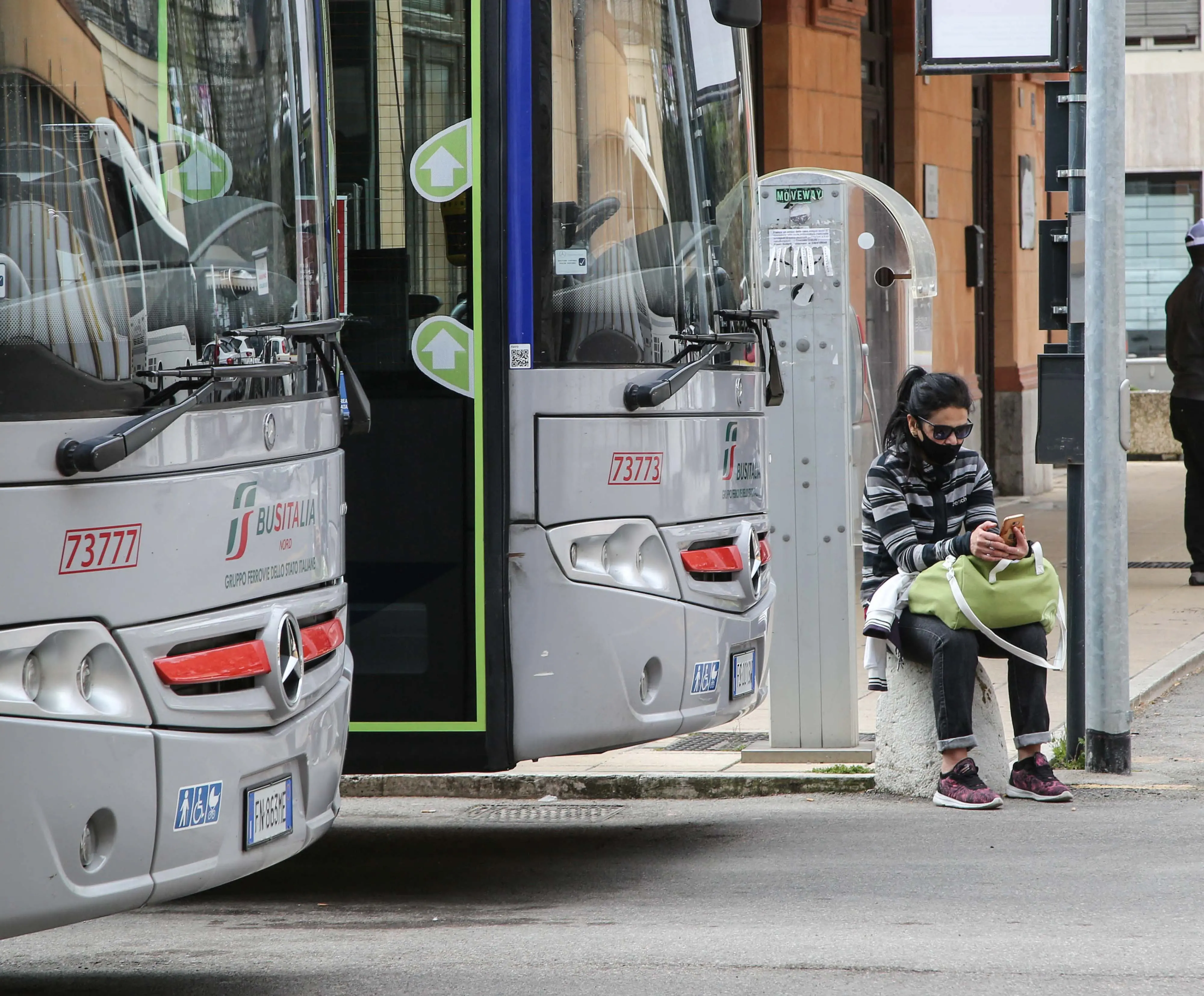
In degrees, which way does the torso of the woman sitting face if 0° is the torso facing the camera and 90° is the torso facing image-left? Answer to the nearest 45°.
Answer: approximately 315°

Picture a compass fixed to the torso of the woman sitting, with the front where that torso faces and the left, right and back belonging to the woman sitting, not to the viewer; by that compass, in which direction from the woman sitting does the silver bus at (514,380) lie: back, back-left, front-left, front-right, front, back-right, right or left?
right

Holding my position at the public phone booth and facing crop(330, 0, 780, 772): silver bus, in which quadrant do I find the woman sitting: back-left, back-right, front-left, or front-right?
front-left

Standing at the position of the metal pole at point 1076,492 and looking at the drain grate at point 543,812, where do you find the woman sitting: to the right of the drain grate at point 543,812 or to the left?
left

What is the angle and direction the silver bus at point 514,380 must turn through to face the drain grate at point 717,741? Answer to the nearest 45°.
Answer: approximately 90° to its left

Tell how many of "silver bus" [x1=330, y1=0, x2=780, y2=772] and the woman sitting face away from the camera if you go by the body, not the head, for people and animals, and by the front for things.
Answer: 0

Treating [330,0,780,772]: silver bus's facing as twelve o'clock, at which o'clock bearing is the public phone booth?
The public phone booth is roughly at 10 o'clock from the silver bus.

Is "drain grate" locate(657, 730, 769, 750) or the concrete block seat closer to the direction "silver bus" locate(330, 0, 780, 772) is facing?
the concrete block seat

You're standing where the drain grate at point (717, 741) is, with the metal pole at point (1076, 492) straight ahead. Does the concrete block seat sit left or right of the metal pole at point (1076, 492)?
right

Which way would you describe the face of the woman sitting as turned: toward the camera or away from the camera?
toward the camera

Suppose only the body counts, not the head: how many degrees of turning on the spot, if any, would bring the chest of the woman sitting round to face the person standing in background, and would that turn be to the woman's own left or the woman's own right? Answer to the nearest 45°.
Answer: approximately 135° to the woman's own left

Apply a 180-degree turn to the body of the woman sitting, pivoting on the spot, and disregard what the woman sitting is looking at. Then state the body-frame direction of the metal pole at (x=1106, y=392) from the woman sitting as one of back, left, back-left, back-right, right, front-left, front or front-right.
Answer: right

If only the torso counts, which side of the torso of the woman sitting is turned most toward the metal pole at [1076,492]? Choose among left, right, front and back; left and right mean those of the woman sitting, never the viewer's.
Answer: left
